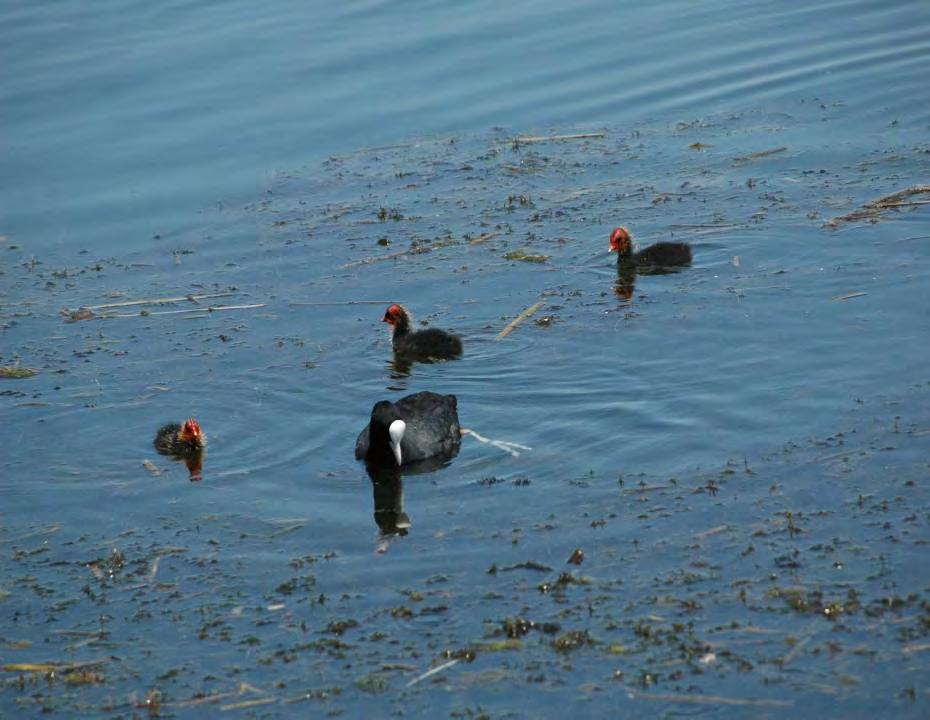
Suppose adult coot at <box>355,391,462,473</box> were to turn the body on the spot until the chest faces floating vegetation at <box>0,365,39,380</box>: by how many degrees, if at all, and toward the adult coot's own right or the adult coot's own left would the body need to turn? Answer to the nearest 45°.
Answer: approximately 90° to the adult coot's own right

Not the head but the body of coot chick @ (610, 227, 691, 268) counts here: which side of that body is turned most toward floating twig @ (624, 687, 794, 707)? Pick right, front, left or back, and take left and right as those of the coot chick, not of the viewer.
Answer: left

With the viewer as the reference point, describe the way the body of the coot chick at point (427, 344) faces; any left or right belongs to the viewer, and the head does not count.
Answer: facing to the left of the viewer

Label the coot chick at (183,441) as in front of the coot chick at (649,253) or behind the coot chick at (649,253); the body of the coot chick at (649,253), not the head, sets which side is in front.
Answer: in front

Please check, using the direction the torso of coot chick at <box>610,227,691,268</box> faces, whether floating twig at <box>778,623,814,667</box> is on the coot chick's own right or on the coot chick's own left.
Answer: on the coot chick's own left

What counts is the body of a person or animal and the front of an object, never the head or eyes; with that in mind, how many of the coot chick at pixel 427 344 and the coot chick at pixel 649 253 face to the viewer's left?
2

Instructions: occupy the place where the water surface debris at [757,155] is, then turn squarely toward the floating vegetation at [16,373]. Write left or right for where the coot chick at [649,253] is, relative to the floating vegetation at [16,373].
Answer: left

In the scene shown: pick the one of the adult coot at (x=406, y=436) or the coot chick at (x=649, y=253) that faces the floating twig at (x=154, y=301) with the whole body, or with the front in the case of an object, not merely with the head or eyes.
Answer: the coot chick

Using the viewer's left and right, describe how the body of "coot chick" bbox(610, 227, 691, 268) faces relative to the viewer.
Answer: facing to the left of the viewer

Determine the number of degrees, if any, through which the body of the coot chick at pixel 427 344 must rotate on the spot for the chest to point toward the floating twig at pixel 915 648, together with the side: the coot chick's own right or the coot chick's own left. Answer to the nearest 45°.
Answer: approximately 135° to the coot chick's own left

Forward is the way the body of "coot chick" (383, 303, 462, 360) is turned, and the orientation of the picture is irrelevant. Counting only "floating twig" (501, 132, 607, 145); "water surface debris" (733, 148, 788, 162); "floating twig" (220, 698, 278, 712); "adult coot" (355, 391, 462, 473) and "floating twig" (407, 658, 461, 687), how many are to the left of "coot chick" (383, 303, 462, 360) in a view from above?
3

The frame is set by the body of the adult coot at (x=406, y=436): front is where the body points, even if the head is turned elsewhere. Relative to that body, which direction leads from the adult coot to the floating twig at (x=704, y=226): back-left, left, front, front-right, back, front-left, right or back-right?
back

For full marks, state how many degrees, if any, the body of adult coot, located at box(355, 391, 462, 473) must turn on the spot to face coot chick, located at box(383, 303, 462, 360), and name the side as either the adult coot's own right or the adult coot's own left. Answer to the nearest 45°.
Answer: approximately 135° to the adult coot's own right

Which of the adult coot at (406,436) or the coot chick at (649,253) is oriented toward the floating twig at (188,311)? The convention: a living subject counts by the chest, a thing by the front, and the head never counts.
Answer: the coot chick

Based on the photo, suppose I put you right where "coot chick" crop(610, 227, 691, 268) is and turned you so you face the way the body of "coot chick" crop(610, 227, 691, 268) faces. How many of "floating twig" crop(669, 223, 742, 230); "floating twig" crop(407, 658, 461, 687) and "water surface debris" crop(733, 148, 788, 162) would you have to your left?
1

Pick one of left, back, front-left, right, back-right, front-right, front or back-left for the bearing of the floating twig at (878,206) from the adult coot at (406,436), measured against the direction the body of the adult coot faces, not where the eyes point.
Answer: back

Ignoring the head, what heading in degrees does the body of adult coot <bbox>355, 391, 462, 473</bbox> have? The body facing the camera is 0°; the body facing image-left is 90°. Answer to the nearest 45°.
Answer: approximately 45°

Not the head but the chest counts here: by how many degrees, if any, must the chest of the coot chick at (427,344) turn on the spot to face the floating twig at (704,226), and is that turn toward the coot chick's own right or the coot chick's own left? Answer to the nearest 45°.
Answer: approximately 135° to the coot chick's own right
